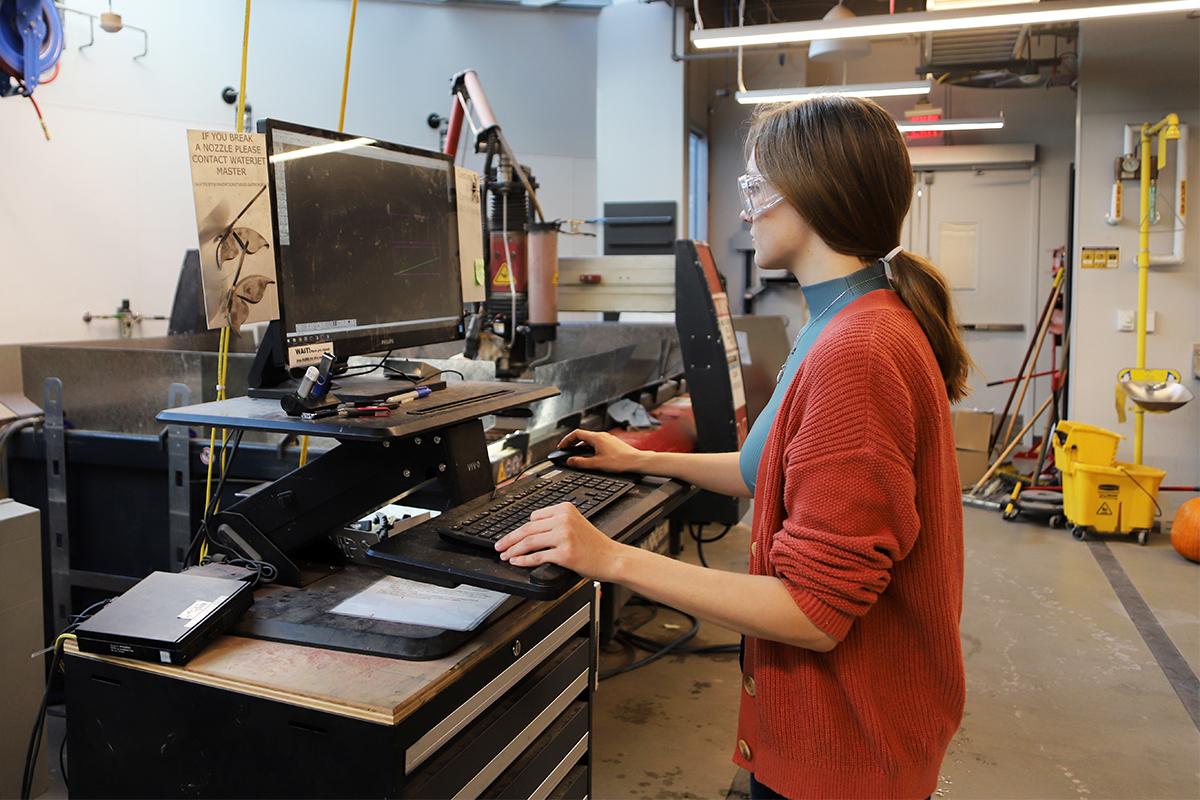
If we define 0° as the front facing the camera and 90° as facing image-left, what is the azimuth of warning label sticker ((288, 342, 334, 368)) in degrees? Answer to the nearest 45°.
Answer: approximately 0°

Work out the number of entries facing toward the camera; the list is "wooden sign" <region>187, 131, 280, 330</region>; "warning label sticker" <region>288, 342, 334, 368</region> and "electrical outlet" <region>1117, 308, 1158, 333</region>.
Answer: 3

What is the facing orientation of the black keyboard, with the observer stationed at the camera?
facing the viewer and to the right of the viewer

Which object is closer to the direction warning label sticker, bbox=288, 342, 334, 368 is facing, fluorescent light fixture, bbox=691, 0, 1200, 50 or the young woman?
the young woman

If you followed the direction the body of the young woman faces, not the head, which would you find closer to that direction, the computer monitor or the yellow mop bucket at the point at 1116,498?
the computer monitor

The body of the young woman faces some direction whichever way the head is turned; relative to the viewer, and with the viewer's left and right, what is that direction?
facing to the left of the viewer

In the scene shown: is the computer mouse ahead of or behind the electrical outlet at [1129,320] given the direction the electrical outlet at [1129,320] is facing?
ahead
